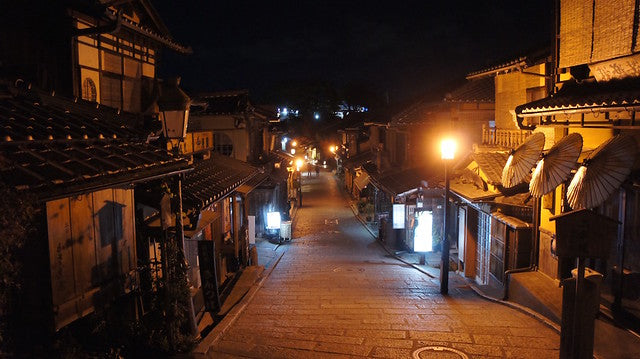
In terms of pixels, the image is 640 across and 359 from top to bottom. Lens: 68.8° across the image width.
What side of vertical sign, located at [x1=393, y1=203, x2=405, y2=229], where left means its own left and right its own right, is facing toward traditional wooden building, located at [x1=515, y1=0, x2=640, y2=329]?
front

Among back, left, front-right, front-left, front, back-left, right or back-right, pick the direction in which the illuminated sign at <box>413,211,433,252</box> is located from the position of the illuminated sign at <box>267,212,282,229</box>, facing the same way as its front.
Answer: front-left

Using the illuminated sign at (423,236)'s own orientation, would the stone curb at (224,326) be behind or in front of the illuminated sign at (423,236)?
in front

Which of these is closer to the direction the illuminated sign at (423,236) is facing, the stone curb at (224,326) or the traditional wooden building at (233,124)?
the stone curb

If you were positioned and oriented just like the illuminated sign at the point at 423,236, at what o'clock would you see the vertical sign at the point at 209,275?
The vertical sign is roughly at 1 o'clock from the illuminated sign.

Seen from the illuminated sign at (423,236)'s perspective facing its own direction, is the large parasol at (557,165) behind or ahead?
ahead

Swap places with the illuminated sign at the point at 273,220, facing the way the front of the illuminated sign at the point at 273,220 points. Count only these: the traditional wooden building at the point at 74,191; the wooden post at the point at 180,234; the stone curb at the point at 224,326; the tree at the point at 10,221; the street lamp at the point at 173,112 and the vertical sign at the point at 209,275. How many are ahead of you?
6

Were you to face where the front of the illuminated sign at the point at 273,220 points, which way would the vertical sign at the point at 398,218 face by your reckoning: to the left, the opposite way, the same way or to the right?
the same way

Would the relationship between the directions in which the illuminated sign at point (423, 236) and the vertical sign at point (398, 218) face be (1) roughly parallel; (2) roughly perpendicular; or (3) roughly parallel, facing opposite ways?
roughly parallel

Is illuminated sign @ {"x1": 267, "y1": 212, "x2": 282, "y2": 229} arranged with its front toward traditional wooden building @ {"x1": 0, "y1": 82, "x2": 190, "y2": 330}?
yes

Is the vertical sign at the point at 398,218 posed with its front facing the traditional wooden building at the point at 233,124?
no

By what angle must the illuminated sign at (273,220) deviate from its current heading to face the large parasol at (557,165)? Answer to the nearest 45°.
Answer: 0° — it already faces it

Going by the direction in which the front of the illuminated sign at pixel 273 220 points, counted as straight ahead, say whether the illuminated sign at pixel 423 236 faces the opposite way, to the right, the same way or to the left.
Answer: the same way

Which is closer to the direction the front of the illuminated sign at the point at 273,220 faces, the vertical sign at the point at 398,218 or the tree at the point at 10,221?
the tree

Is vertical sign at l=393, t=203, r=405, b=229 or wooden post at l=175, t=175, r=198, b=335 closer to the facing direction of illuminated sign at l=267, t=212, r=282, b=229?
the wooden post

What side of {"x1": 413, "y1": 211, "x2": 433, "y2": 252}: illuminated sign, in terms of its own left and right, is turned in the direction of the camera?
front

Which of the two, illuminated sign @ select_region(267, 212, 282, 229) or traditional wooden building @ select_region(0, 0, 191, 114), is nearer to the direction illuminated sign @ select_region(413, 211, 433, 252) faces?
the traditional wooden building
